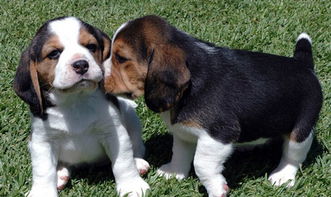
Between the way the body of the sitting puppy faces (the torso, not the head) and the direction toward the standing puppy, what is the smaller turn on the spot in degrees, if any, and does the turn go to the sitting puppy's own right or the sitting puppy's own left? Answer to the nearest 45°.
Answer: approximately 90° to the sitting puppy's own left

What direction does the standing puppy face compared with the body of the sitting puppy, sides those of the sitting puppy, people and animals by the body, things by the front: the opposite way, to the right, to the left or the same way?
to the right

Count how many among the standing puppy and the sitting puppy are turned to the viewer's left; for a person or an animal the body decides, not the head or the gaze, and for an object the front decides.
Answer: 1

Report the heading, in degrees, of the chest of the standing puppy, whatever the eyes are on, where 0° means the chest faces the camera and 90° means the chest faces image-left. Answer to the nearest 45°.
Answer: approximately 90°

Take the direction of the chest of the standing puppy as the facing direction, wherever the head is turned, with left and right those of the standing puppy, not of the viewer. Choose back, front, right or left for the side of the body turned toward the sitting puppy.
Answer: front

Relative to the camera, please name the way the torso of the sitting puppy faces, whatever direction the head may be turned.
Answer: toward the camera
